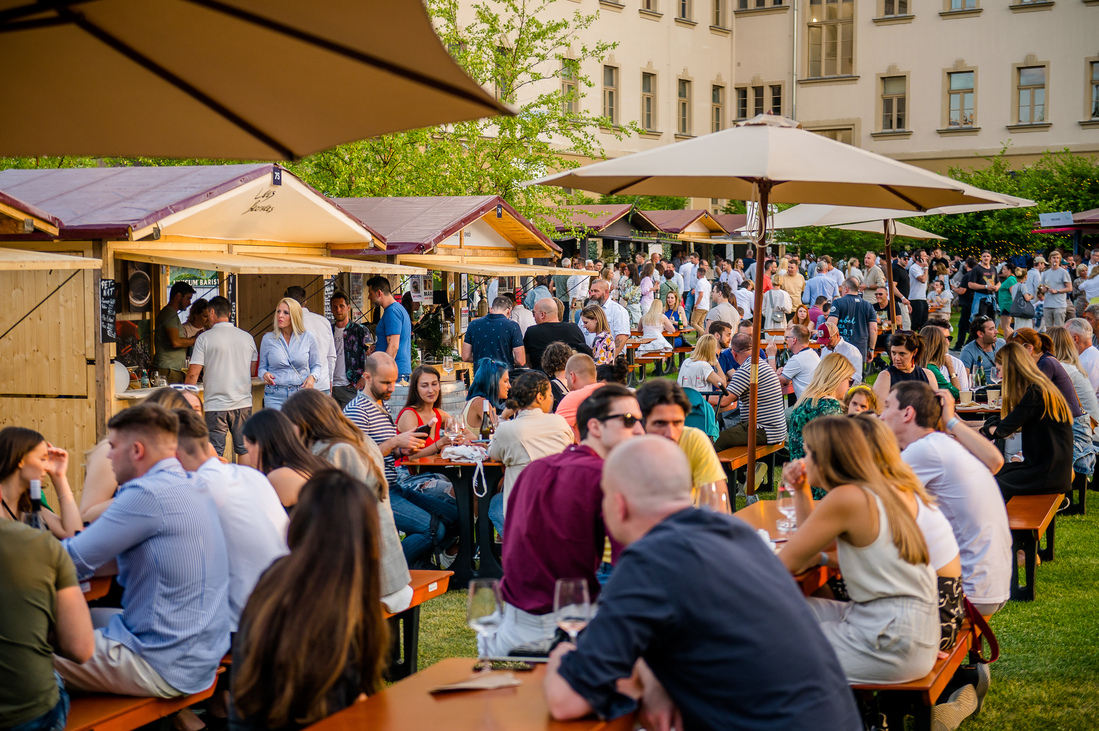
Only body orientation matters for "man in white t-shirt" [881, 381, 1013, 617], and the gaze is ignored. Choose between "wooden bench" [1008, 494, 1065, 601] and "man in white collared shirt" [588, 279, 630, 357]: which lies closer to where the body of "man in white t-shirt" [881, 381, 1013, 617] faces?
the man in white collared shirt

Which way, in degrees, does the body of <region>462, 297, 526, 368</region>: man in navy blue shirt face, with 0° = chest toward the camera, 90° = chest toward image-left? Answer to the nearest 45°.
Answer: approximately 180°

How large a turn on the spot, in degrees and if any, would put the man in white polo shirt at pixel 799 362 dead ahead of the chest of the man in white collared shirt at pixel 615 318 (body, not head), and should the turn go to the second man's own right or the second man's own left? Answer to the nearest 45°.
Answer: approximately 90° to the second man's own left

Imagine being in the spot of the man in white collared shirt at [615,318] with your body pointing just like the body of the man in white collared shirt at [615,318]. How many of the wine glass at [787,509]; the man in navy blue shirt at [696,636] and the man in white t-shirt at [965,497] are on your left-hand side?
3

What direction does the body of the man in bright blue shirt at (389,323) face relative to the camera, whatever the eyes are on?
to the viewer's left

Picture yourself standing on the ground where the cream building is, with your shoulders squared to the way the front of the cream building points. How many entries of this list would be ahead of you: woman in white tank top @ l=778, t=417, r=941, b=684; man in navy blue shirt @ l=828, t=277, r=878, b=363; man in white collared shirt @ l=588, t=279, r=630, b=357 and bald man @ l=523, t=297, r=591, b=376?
4

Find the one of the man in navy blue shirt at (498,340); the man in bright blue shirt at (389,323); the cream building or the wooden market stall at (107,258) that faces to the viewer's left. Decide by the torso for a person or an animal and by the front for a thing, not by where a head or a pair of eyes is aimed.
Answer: the man in bright blue shirt at (389,323)

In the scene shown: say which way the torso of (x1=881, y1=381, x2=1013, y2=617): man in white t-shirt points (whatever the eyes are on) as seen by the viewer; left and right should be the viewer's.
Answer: facing away from the viewer and to the left of the viewer

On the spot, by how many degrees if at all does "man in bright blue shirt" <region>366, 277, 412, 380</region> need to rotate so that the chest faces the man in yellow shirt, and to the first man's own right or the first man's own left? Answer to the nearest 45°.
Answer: approximately 90° to the first man's own left

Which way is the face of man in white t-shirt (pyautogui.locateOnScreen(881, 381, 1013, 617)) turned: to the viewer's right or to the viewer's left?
to the viewer's left

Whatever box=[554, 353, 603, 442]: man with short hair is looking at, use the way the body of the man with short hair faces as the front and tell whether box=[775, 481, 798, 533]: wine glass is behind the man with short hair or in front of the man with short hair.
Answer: behind

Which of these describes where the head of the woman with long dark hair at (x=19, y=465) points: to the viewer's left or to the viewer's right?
to the viewer's right

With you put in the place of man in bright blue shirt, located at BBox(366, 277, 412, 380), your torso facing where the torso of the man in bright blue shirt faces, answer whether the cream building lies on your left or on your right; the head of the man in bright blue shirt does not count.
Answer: on your right
